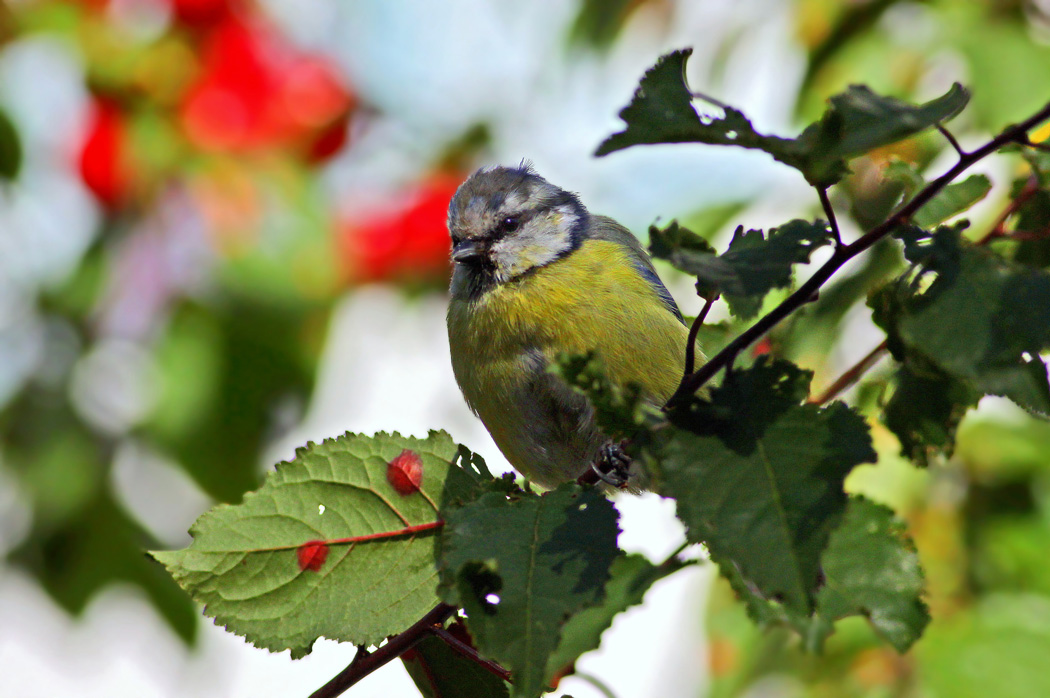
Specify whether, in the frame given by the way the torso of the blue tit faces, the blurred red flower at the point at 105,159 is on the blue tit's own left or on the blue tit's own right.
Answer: on the blue tit's own right

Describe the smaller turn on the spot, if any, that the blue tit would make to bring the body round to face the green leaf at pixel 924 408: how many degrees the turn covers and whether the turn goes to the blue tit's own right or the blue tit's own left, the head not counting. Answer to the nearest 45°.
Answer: approximately 90° to the blue tit's own left

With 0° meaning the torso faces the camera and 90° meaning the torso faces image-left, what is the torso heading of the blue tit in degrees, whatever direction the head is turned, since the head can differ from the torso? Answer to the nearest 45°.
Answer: approximately 45°

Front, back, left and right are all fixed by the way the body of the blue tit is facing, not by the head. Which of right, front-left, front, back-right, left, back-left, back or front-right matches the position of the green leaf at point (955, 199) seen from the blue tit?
left

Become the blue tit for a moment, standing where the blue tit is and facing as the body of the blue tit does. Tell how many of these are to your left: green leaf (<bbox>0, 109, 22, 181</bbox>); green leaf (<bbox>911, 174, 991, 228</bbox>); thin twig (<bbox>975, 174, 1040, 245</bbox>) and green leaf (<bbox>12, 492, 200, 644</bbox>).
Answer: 2

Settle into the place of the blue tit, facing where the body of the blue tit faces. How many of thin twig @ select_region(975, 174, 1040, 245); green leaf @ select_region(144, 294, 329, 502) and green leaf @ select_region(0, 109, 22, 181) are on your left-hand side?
1

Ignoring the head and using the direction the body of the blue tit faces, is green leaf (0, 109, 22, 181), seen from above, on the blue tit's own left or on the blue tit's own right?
on the blue tit's own right

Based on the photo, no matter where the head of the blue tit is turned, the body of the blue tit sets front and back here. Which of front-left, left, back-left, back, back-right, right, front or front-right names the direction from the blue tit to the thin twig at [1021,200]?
left

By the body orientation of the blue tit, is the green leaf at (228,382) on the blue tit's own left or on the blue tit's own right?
on the blue tit's own right

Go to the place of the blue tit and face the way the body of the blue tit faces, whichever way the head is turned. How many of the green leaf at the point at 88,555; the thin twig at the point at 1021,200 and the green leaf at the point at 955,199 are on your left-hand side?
2

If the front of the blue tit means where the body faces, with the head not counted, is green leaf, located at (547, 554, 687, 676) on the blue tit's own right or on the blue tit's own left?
on the blue tit's own left
